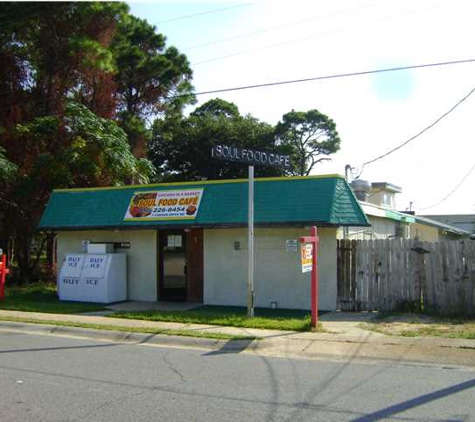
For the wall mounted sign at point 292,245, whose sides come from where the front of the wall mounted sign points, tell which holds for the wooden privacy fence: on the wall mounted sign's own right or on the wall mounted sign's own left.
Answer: on the wall mounted sign's own left

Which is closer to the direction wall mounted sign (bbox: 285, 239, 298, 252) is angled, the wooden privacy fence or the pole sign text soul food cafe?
the pole sign text soul food cafe

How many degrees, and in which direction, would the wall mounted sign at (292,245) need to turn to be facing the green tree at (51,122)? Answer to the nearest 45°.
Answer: approximately 135° to its right

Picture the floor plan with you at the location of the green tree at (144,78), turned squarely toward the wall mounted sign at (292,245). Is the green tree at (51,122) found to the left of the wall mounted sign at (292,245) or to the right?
right

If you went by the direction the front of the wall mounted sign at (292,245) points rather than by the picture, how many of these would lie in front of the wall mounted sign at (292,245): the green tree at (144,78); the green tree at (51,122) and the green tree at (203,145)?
0

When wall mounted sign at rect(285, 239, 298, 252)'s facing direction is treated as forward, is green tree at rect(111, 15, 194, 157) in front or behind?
behind

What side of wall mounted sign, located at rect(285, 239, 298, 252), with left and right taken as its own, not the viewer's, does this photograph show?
front

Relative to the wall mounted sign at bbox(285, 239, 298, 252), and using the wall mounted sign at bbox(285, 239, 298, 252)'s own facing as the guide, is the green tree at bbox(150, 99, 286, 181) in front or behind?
behind

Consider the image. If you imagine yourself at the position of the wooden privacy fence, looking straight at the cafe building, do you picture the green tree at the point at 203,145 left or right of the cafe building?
right

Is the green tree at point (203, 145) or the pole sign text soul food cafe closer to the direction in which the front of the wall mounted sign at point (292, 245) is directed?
the pole sign text soul food cafe

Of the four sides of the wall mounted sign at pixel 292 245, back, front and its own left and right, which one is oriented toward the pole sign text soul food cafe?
front

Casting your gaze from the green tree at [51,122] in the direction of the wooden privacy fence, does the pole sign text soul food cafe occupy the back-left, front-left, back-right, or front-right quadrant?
front-right

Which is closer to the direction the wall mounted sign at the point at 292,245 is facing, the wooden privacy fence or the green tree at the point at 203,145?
the wooden privacy fence
